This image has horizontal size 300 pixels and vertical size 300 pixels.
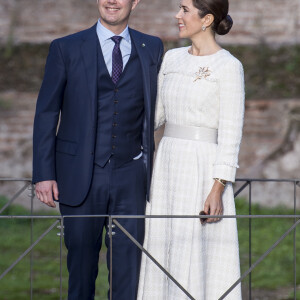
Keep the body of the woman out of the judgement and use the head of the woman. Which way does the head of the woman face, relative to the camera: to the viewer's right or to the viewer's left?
to the viewer's left

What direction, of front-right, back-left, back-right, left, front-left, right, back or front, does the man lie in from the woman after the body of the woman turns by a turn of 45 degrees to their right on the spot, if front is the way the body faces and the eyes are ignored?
front

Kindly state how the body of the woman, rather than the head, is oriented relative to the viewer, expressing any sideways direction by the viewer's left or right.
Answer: facing the viewer and to the left of the viewer
